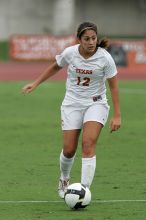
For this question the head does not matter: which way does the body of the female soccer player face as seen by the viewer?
toward the camera
